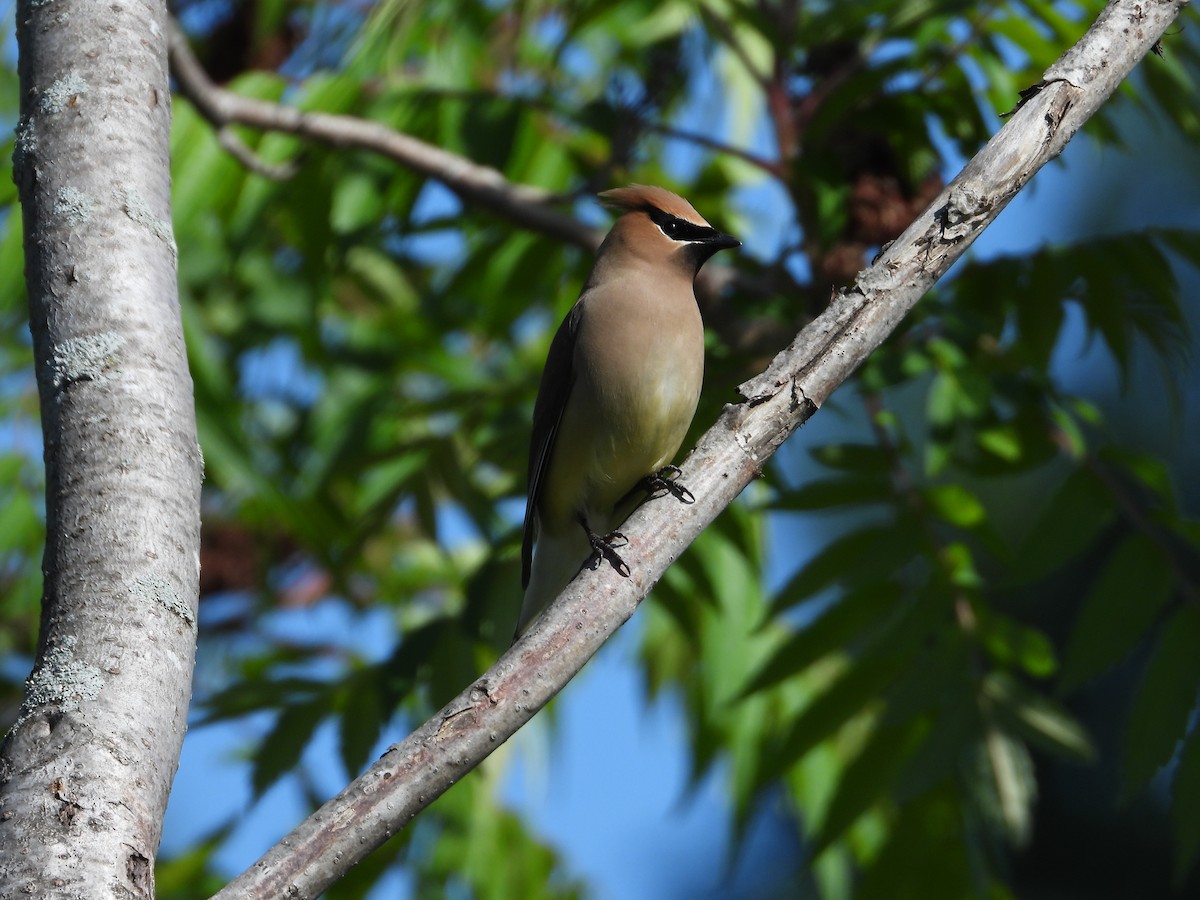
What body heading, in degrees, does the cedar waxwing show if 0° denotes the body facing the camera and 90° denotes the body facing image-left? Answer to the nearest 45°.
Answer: approximately 315°

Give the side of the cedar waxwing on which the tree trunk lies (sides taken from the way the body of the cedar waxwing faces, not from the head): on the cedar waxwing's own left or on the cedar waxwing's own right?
on the cedar waxwing's own right
